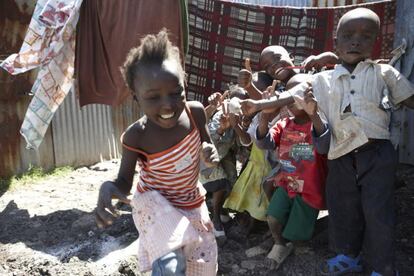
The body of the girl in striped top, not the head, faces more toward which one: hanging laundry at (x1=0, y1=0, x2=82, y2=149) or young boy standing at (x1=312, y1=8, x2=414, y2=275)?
the young boy standing

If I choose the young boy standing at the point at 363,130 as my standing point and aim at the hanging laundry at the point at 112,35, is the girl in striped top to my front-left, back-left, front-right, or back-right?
front-left

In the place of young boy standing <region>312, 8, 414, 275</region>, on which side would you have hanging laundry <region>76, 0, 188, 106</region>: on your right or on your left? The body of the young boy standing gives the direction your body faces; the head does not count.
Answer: on your right

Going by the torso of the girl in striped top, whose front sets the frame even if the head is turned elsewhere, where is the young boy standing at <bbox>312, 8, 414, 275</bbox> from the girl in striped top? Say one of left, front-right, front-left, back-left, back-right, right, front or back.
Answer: front-left

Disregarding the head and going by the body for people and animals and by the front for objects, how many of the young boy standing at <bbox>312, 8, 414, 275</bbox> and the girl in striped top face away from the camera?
0

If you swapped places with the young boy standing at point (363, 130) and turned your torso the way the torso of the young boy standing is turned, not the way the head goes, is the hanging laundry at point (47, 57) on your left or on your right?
on your right

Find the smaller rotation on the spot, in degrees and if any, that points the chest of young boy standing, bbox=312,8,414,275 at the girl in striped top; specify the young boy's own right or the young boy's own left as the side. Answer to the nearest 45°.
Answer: approximately 45° to the young boy's own right

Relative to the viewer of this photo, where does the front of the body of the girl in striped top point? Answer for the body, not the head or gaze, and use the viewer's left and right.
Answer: facing the viewer and to the right of the viewer

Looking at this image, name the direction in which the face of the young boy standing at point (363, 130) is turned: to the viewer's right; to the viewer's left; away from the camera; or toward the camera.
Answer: toward the camera

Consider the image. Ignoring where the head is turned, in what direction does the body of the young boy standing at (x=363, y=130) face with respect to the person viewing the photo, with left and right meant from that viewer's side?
facing the viewer
